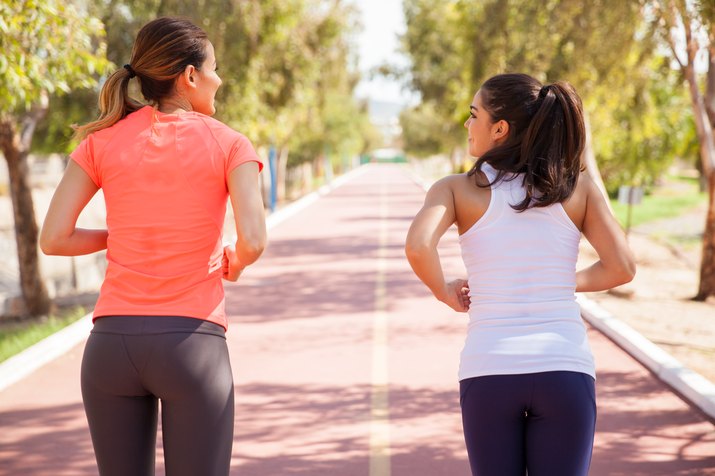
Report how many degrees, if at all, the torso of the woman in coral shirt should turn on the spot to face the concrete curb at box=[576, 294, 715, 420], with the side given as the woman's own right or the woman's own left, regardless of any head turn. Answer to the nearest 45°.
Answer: approximately 45° to the woman's own right

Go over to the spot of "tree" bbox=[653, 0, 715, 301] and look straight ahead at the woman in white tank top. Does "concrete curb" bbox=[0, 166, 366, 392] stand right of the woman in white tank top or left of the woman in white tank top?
right

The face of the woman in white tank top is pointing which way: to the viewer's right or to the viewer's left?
to the viewer's left

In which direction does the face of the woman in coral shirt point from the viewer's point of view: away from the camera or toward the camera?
away from the camera

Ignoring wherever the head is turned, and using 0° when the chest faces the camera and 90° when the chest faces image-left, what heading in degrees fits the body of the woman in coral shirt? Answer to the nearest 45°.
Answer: approximately 180°

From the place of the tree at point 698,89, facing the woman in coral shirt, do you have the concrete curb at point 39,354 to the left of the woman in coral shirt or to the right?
right

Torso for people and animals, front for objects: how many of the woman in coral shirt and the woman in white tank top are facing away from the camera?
2

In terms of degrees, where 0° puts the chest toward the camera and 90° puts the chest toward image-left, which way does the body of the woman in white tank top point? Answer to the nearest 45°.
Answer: approximately 180°

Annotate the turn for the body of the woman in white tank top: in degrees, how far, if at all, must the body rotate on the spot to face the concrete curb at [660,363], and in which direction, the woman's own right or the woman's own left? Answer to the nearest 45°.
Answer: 0° — they already face it

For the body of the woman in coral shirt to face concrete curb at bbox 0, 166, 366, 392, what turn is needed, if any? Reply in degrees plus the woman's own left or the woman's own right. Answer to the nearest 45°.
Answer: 0° — they already face it
